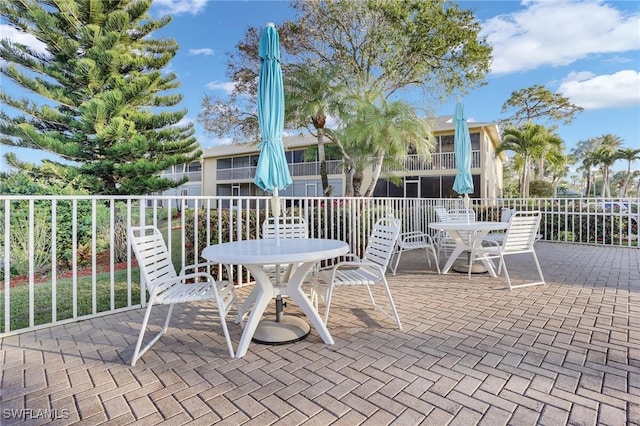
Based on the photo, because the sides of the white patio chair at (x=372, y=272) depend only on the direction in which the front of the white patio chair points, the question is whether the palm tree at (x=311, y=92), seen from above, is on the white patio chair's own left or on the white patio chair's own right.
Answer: on the white patio chair's own right

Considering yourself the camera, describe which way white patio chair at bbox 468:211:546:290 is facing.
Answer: facing away from the viewer and to the left of the viewer

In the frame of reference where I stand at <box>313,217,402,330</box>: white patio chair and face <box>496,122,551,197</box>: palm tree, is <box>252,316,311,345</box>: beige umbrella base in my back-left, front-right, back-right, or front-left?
back-left

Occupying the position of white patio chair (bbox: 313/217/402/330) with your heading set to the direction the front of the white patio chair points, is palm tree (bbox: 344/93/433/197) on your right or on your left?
on your right

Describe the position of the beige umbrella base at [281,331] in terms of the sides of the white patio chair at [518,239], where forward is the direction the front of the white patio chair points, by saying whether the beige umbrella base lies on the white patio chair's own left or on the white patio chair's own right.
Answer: on the white patio chair's own left

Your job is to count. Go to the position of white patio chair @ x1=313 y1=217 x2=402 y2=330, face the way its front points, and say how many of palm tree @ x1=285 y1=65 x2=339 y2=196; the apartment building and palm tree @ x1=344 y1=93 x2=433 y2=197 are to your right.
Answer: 3

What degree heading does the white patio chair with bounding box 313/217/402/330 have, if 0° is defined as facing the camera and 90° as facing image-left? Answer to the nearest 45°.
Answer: approximately 90°
